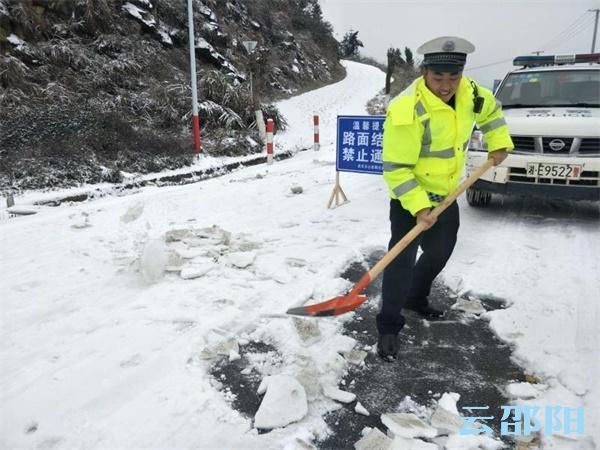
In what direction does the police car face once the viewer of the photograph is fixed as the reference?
facing the viewer

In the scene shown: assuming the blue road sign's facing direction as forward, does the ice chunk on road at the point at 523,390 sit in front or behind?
in front

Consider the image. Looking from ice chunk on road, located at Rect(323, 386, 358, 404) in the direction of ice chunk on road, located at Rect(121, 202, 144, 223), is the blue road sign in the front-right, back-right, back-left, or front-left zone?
front-right

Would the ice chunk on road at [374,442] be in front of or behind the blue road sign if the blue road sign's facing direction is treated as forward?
in front

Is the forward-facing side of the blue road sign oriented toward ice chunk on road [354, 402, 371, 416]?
yes

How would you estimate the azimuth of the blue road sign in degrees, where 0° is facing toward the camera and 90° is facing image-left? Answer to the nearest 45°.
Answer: approximately 0°

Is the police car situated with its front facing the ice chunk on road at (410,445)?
yes

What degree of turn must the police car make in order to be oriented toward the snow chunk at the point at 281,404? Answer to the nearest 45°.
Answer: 0° — it already faces it

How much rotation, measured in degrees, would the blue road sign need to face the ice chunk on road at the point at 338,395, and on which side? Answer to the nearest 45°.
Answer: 0° — it already faces it

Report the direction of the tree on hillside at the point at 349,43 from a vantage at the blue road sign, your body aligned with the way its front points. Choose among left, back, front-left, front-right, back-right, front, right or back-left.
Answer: back

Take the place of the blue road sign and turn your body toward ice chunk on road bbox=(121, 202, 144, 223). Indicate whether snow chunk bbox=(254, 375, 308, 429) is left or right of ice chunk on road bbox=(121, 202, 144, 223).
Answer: left

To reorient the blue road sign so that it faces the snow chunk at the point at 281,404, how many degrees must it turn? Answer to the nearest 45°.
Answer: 0° — it already faces it

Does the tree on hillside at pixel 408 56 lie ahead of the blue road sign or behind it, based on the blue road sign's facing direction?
behind

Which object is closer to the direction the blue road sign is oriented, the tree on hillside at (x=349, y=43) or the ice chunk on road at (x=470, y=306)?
the ice chunk on road

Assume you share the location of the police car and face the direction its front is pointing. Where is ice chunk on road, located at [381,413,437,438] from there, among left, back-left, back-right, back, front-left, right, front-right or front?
front

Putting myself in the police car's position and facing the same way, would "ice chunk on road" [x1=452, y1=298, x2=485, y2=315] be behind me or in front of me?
in front

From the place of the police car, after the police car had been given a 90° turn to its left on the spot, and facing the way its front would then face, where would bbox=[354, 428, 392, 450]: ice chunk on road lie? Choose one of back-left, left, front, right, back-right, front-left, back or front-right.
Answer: right

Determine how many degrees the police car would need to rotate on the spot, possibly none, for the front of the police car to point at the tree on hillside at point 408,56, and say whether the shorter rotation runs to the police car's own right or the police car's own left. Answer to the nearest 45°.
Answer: approximately 180°

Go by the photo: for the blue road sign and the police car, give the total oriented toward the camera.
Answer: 2
